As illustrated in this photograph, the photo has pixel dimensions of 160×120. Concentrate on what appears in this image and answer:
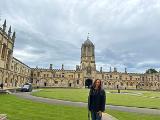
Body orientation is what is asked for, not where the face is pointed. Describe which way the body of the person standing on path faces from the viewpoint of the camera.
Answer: toward the camera
